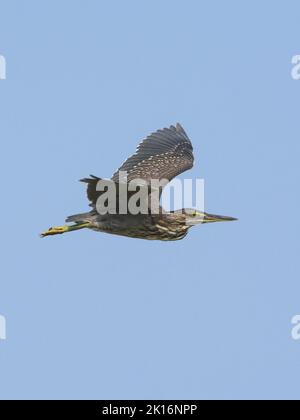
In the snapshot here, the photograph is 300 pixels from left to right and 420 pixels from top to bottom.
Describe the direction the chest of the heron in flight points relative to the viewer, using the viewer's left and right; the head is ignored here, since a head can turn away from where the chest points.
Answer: facing to the right of the viewer
